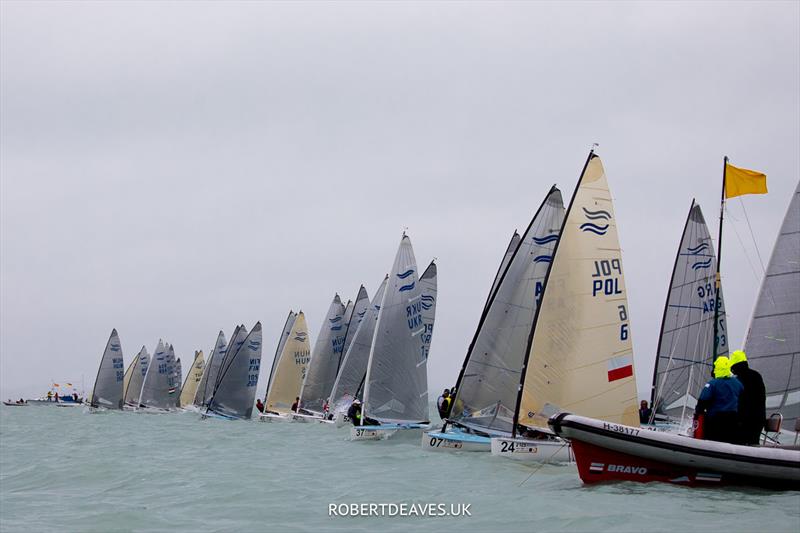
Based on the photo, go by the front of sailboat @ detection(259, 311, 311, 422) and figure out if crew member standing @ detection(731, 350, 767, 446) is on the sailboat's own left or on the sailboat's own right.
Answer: on the sailboat's own left

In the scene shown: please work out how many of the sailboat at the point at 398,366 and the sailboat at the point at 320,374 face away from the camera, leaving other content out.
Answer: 0

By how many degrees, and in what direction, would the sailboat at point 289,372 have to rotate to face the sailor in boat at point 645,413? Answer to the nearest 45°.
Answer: approximately 90° to its left

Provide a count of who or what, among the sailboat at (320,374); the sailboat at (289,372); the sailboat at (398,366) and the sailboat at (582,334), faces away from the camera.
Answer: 0

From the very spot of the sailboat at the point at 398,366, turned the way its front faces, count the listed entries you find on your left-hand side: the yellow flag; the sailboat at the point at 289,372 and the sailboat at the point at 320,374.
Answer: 1

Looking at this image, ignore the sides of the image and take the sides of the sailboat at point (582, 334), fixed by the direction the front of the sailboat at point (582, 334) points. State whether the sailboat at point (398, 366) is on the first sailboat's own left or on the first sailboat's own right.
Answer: on the first sailboat's own right

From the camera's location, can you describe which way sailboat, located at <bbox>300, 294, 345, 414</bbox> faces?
facing the viewer and to the left of the viewer
